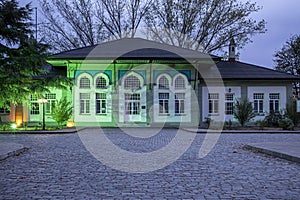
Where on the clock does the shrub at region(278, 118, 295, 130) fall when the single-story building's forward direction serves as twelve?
The shrub is roughly at 10 o'clock from the single-story building.

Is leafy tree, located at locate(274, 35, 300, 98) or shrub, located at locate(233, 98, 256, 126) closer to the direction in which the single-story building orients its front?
the shrub

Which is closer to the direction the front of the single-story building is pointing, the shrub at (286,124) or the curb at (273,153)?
the curb

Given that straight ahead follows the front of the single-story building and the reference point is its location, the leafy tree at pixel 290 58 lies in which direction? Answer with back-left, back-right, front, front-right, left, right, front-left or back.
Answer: back-left

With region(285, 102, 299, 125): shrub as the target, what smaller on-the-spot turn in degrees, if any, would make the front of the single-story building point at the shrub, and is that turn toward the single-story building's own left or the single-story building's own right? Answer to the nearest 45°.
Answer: approximately 90° to the single-story building's own left

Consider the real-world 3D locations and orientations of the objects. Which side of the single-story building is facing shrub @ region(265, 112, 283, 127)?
left

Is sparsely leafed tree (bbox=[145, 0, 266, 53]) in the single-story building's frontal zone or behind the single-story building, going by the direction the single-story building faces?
behind

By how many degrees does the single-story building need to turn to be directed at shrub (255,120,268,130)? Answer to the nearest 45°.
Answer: approximately 90° to its left

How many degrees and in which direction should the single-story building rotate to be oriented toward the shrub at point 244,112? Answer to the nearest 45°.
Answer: approximately 90° to its left

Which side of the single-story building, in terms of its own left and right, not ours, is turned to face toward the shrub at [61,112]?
right

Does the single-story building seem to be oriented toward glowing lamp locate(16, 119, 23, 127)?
no

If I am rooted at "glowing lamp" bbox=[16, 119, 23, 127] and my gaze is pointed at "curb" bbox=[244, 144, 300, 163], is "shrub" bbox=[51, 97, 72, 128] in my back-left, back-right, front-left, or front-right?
front-left

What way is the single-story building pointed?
toward the camera

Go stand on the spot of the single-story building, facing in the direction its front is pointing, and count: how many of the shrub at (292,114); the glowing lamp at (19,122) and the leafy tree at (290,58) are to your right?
1

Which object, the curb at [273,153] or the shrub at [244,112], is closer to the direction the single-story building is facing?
the curb

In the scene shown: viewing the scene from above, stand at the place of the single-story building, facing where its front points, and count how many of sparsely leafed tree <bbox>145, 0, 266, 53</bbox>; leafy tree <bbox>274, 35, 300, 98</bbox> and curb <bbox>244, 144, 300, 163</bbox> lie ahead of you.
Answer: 1
